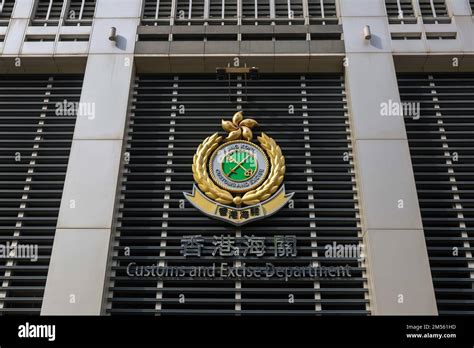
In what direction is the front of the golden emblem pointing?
toward the camera
